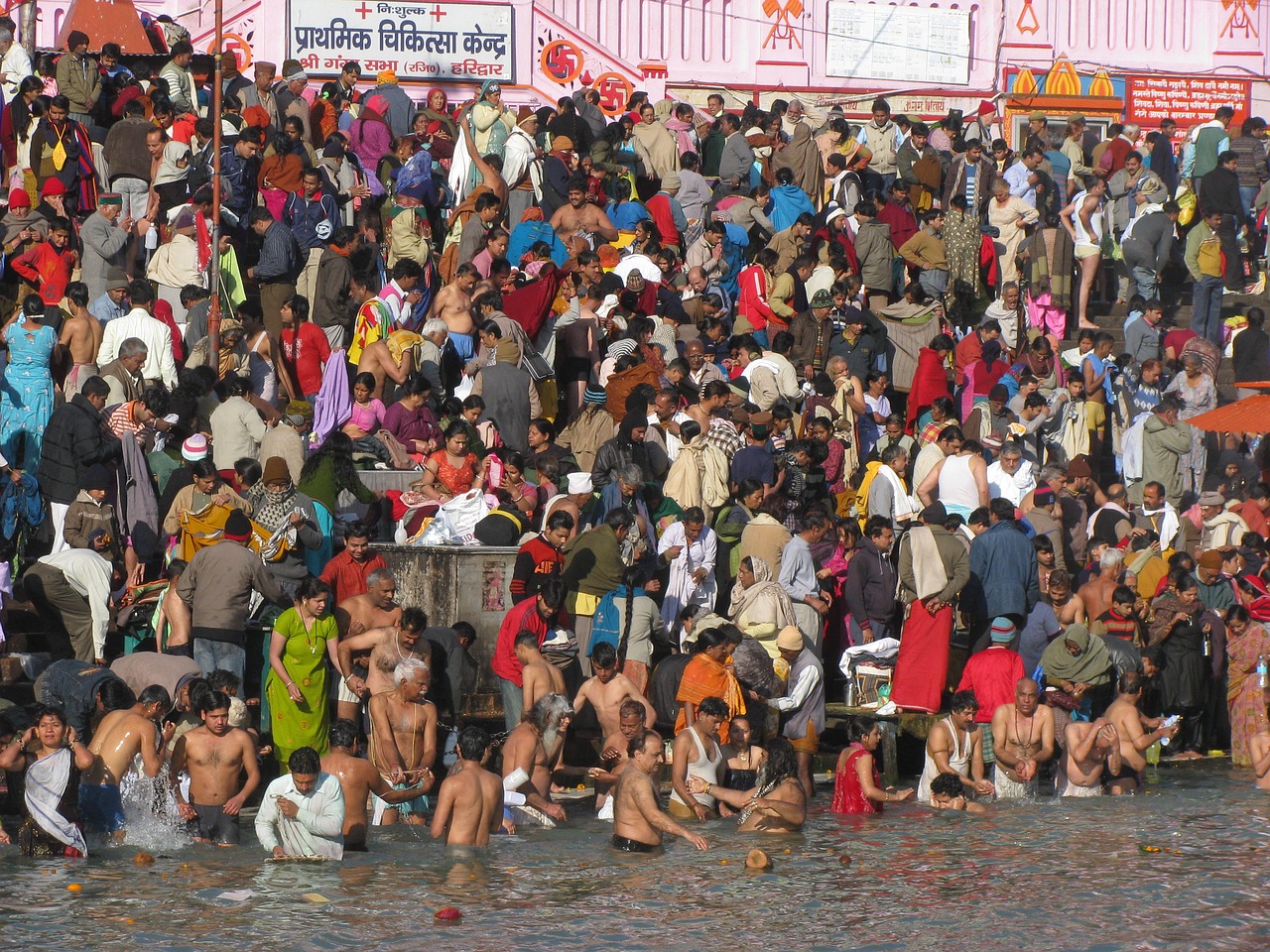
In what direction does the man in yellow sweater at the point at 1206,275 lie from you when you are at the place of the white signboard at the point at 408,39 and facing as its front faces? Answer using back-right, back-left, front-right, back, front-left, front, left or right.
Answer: front-left

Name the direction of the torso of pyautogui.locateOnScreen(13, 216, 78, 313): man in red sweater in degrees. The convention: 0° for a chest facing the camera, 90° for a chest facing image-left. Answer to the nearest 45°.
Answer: approximately 315°

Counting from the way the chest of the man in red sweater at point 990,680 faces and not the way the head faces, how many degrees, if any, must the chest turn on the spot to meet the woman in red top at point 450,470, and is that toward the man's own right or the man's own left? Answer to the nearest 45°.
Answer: approximately 90° to the man's own left

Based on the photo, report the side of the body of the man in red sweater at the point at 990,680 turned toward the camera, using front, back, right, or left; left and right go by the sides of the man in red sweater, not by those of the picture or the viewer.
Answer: back

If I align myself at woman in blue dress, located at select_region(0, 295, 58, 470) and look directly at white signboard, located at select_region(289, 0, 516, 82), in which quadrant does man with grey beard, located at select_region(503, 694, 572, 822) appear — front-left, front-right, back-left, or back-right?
back-right

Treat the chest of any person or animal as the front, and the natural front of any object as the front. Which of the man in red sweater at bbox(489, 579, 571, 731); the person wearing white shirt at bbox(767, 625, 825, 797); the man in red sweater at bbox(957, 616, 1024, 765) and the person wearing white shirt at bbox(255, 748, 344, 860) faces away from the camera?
the man in red sweater at bbox(957, 616, 1024, 765)

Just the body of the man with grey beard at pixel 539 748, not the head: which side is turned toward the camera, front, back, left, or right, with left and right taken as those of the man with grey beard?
right
